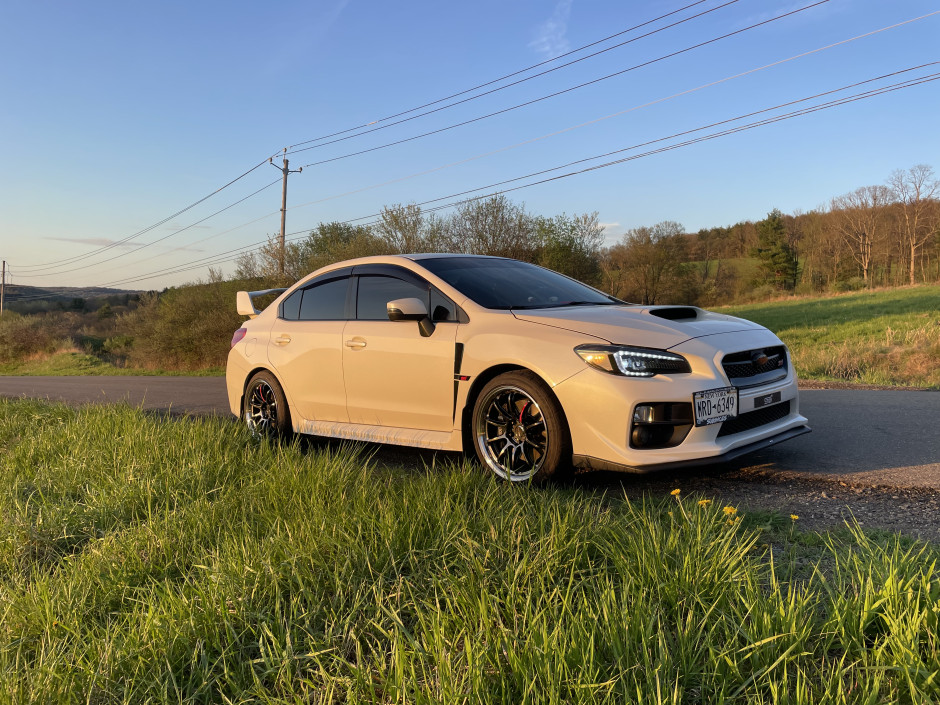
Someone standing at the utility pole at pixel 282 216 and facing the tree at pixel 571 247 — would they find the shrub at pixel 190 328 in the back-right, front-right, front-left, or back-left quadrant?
back-right

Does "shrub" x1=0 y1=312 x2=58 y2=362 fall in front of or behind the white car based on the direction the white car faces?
behind

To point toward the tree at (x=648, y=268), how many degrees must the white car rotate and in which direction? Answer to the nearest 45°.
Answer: approximately 135° to its left

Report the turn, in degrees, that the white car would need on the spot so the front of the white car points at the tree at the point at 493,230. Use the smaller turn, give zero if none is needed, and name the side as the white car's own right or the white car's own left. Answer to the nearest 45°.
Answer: approximately 135° to the white car's own left

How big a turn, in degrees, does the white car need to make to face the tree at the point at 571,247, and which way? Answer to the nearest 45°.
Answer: approximately 135° to its left

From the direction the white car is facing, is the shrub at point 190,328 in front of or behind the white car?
behind

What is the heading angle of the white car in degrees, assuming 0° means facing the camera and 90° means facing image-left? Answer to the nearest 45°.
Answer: approximately 315°
